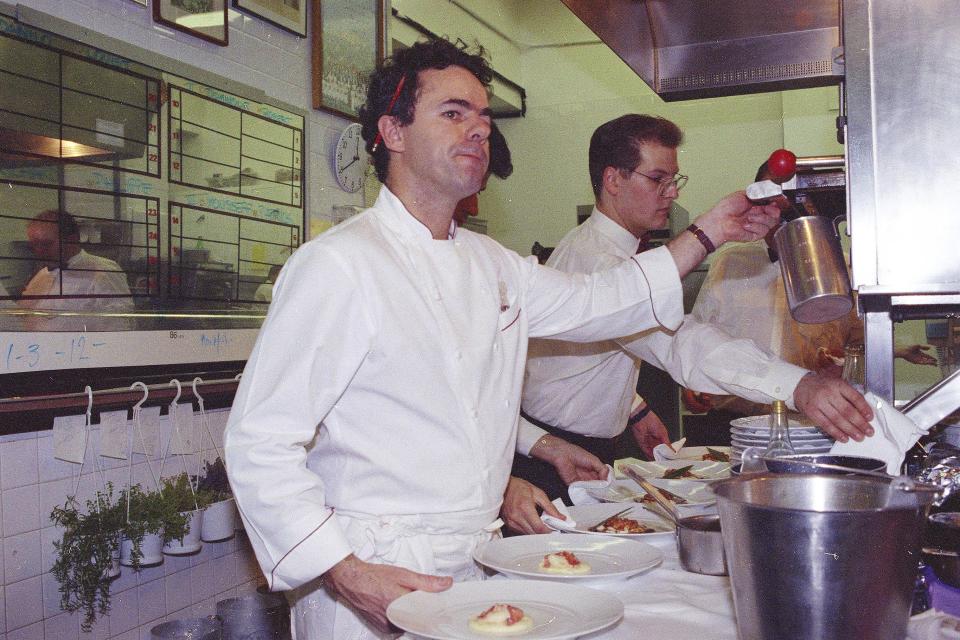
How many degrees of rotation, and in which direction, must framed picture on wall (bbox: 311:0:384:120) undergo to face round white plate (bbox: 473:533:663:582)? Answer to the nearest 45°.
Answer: approximately 45° to its right

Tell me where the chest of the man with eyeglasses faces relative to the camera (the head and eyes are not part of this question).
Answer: to the viewer's right

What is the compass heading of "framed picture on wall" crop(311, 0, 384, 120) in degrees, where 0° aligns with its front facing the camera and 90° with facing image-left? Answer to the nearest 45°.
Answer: approximately 315°

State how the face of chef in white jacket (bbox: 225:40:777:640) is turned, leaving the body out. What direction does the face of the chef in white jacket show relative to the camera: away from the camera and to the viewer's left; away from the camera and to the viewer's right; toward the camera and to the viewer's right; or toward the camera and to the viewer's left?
toward the camera and to the viewer's right

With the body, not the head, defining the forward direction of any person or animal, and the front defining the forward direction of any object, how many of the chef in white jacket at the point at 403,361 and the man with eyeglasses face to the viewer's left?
0

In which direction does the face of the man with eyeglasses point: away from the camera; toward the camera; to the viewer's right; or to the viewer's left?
to the viewer's right

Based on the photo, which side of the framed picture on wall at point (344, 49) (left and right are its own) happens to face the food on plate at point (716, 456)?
front

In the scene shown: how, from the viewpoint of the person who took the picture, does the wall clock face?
facing the viewer and to the right of the viewer

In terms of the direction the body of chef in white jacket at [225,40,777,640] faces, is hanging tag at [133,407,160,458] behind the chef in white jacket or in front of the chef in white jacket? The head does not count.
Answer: behind

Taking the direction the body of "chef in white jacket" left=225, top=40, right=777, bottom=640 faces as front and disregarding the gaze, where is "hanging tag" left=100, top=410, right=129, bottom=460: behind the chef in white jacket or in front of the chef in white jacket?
behind

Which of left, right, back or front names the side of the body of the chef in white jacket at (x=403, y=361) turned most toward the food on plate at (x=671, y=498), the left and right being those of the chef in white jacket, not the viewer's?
left
